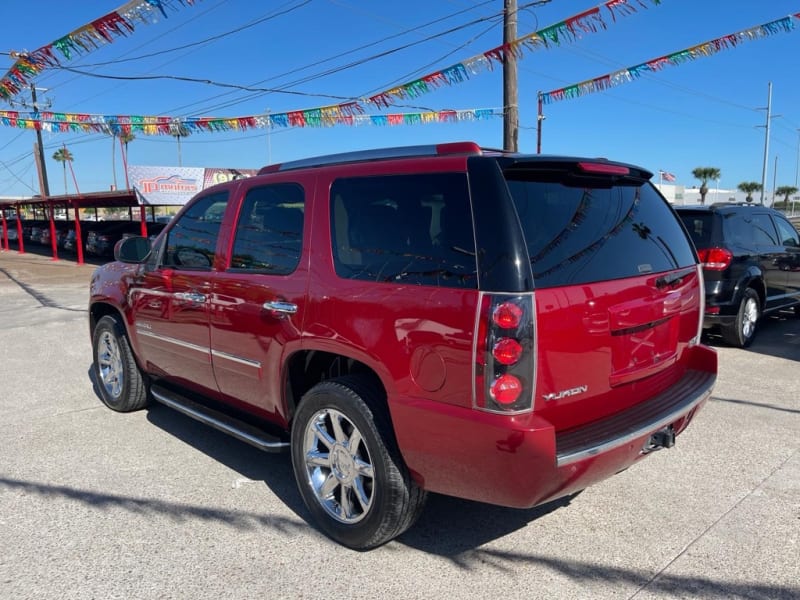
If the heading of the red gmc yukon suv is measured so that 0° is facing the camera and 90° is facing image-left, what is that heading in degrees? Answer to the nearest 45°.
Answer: approximately 135°

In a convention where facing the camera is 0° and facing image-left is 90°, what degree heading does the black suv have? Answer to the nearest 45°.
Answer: approximately 225°

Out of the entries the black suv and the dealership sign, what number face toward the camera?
1

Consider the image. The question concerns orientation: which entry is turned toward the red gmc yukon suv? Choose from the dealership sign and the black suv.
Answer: the dealership sign

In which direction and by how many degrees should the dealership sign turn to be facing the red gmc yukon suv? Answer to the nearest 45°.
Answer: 0° — it already faces it

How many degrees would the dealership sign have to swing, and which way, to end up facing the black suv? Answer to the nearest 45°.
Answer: approximately 45° to its left

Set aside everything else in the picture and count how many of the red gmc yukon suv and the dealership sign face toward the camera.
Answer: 1

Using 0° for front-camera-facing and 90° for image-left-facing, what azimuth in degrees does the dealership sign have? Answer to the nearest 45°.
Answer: approximately 0°

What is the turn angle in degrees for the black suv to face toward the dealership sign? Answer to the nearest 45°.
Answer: approximately 135° to its left
